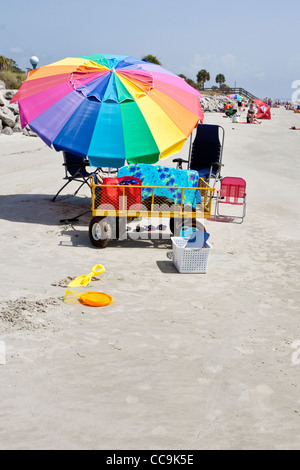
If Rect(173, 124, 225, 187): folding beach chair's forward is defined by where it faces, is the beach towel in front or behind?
in front

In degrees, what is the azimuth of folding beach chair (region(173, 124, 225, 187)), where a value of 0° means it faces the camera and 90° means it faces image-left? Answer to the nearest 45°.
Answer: approximately 45°

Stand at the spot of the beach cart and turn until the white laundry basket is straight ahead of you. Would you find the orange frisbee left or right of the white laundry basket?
right

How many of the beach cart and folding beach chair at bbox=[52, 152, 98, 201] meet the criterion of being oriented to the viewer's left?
1

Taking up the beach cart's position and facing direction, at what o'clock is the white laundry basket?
The white laundry basket is roughly at 8 o'clock from the beach cart.

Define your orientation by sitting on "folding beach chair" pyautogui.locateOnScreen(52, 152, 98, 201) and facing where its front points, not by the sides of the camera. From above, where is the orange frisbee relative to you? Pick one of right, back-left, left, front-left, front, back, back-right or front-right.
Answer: back-right

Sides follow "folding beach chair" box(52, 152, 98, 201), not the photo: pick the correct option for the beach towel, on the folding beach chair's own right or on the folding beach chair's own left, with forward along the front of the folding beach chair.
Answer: on the folding beach chair's own right

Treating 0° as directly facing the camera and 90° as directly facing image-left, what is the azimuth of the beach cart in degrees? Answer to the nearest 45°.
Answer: approximately 90°
